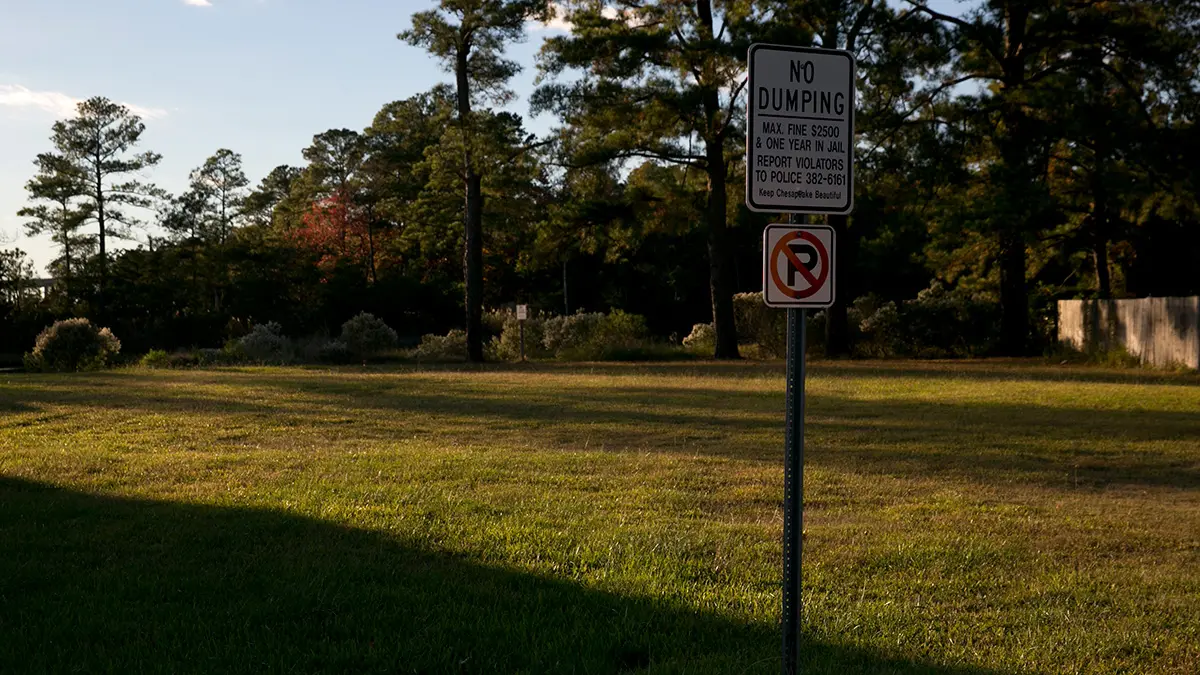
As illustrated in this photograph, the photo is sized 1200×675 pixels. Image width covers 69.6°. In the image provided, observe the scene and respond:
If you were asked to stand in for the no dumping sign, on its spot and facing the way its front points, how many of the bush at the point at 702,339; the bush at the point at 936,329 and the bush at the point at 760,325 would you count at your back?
3

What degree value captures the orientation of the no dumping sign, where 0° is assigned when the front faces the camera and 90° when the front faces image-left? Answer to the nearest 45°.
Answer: approximately 0°

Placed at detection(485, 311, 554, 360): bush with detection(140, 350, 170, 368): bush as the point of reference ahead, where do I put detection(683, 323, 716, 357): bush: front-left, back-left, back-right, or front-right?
back-left

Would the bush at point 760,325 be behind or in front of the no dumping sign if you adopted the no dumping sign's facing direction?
behind

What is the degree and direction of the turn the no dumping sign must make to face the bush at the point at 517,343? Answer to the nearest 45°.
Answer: approximately 180°

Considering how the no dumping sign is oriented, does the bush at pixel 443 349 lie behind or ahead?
behind

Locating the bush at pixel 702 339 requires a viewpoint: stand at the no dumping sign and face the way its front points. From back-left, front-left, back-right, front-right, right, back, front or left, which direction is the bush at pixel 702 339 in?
back

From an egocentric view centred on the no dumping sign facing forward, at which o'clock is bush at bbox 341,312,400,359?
The bush is roughly at 5 o'clock from the no dumping sign.

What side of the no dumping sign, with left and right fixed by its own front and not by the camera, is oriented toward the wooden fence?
back

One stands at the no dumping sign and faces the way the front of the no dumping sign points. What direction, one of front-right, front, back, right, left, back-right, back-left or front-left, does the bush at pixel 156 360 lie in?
back-right
